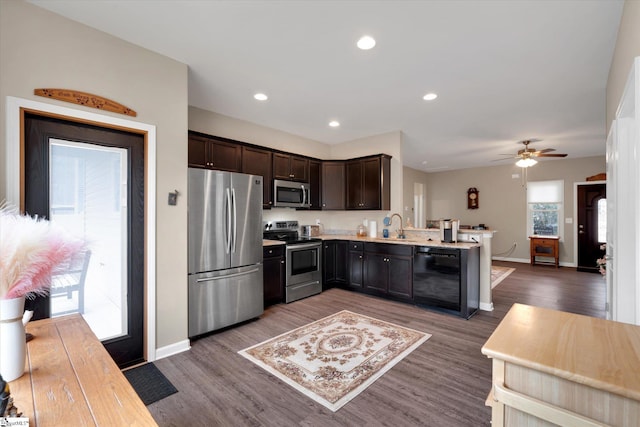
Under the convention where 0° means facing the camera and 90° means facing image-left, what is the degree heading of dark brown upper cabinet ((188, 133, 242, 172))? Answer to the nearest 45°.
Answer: approximately 315°

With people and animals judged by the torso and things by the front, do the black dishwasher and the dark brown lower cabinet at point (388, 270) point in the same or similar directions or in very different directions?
same or similar directions

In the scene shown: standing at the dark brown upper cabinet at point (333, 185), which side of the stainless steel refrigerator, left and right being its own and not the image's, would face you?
left

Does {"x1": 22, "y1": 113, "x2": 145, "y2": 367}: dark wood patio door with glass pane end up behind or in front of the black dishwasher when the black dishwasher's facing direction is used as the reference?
in front

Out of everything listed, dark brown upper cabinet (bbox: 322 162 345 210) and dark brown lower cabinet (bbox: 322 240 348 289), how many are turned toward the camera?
2

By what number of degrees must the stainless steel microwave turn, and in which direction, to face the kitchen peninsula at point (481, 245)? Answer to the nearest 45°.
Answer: approximately 45° to its left

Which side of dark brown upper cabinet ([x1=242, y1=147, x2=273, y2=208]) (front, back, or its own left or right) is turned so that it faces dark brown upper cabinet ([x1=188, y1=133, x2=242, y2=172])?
right

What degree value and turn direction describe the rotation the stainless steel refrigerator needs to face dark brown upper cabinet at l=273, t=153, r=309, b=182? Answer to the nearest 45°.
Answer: approximately 90° to its left

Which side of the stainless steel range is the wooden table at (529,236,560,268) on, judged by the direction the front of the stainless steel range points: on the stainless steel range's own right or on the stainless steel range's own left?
on the stainless steel range's own left

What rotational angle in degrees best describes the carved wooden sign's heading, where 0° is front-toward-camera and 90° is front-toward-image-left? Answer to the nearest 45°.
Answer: approximately 315°

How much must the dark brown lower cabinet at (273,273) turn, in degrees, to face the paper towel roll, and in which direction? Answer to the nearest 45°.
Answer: approximately 45° to its left

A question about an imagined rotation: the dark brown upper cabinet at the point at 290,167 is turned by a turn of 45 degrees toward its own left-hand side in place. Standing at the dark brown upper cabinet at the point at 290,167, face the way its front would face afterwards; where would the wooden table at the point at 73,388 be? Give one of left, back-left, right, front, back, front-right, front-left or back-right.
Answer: right

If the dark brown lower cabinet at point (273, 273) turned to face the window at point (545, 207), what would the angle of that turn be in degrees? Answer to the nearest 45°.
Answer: approximately 45° to its left
